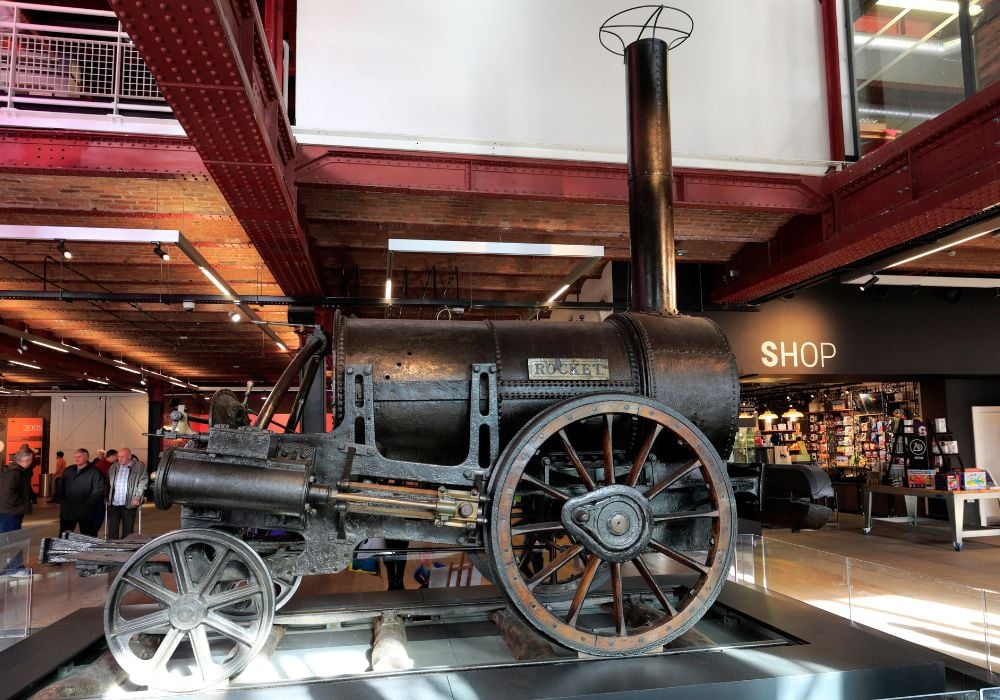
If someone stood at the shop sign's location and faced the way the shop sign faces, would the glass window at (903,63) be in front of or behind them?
in front

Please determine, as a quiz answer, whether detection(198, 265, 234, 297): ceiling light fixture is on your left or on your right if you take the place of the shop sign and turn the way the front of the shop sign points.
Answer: on your right

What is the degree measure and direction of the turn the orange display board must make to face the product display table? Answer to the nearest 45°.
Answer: approximately 45° to its left

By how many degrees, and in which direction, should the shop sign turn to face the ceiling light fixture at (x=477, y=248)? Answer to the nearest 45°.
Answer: approximately 45° to its right

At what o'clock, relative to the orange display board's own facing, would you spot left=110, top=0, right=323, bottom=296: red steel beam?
The red steel beam is roughly at 12 o'clock from the orange display board.

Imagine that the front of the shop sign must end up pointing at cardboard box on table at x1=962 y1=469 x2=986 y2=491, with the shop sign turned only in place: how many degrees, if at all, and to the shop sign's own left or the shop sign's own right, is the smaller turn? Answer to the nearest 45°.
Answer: approximately 90° to the shop sign's own left

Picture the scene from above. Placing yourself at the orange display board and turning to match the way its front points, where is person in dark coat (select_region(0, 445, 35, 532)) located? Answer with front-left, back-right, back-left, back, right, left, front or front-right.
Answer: front

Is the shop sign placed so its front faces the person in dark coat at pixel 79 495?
no

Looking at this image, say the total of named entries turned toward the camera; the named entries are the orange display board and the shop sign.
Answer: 2

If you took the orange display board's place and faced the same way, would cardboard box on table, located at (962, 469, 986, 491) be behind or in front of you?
in front

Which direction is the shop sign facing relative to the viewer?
toward the camera

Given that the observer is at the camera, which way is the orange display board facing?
facing the viewer

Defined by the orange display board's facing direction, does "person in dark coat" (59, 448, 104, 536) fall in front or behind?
in front

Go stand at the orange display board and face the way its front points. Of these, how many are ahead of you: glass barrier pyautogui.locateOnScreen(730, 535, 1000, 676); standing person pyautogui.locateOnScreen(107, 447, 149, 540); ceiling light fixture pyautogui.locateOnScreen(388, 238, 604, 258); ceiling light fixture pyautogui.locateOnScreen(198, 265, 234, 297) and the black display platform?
5
